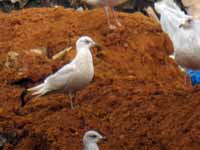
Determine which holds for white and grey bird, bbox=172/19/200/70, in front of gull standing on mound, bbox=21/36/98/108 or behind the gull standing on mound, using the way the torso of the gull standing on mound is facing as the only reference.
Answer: in front

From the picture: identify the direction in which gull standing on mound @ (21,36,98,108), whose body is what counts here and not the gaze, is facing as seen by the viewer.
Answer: to the viewer's right

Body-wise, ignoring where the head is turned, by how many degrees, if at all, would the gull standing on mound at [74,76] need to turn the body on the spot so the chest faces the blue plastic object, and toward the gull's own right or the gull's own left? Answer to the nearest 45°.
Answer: approximately 45° to the gull's own left
